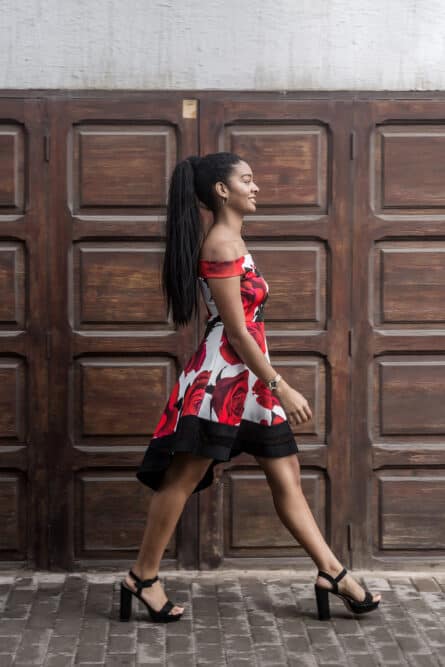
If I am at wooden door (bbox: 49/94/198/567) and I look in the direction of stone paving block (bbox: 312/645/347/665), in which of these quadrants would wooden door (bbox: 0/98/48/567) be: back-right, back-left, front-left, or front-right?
back-right

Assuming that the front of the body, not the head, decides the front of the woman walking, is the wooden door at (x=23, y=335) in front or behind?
behind

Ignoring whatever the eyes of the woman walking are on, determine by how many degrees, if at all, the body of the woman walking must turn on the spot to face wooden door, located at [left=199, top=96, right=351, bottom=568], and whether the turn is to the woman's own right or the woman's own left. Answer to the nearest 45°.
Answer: approximately 45° to the woman's own left

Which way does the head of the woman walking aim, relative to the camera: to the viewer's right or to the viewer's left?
to the viewer's right

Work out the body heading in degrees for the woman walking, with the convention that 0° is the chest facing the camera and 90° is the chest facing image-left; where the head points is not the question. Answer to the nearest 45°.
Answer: approximately 270°
